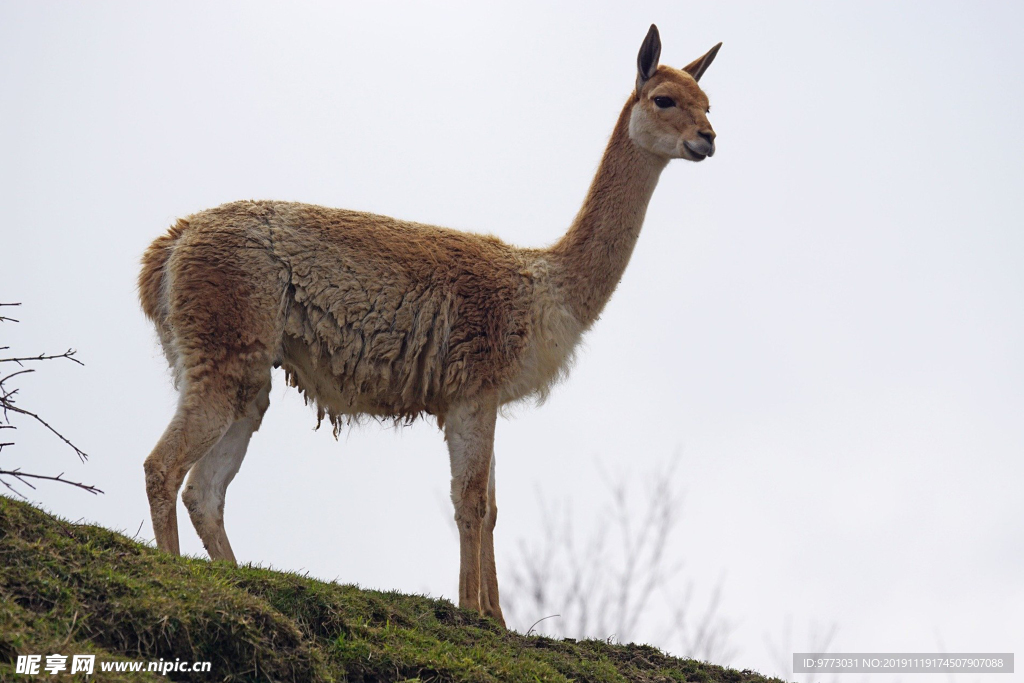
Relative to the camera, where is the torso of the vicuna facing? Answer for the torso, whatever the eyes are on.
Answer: to the viewer's right
